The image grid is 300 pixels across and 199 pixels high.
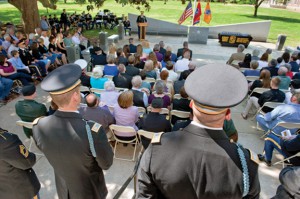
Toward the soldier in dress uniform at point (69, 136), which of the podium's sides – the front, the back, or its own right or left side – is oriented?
front

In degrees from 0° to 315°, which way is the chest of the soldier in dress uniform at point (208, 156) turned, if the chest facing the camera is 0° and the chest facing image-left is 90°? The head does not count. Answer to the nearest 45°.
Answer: approximately 180°

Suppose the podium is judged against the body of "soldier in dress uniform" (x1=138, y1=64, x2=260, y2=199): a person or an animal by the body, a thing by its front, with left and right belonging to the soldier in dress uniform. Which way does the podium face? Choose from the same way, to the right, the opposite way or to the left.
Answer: the opposite way

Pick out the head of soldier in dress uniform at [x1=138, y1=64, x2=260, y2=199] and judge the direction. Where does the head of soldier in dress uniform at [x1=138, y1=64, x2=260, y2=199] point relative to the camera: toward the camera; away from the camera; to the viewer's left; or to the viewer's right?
away from the camera

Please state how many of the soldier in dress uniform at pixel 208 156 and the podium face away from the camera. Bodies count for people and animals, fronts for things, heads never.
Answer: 1

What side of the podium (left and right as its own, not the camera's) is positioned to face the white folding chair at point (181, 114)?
front

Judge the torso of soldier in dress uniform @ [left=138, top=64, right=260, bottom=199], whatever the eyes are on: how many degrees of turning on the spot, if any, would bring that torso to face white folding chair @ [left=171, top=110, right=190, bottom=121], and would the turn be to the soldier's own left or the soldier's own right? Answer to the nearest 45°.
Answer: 0° — they already face it

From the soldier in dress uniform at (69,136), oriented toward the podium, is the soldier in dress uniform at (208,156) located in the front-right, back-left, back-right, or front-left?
back-right

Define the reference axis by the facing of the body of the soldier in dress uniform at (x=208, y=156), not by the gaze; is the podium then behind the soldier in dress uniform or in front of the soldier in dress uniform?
in front

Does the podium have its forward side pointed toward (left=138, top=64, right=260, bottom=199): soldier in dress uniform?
yes
